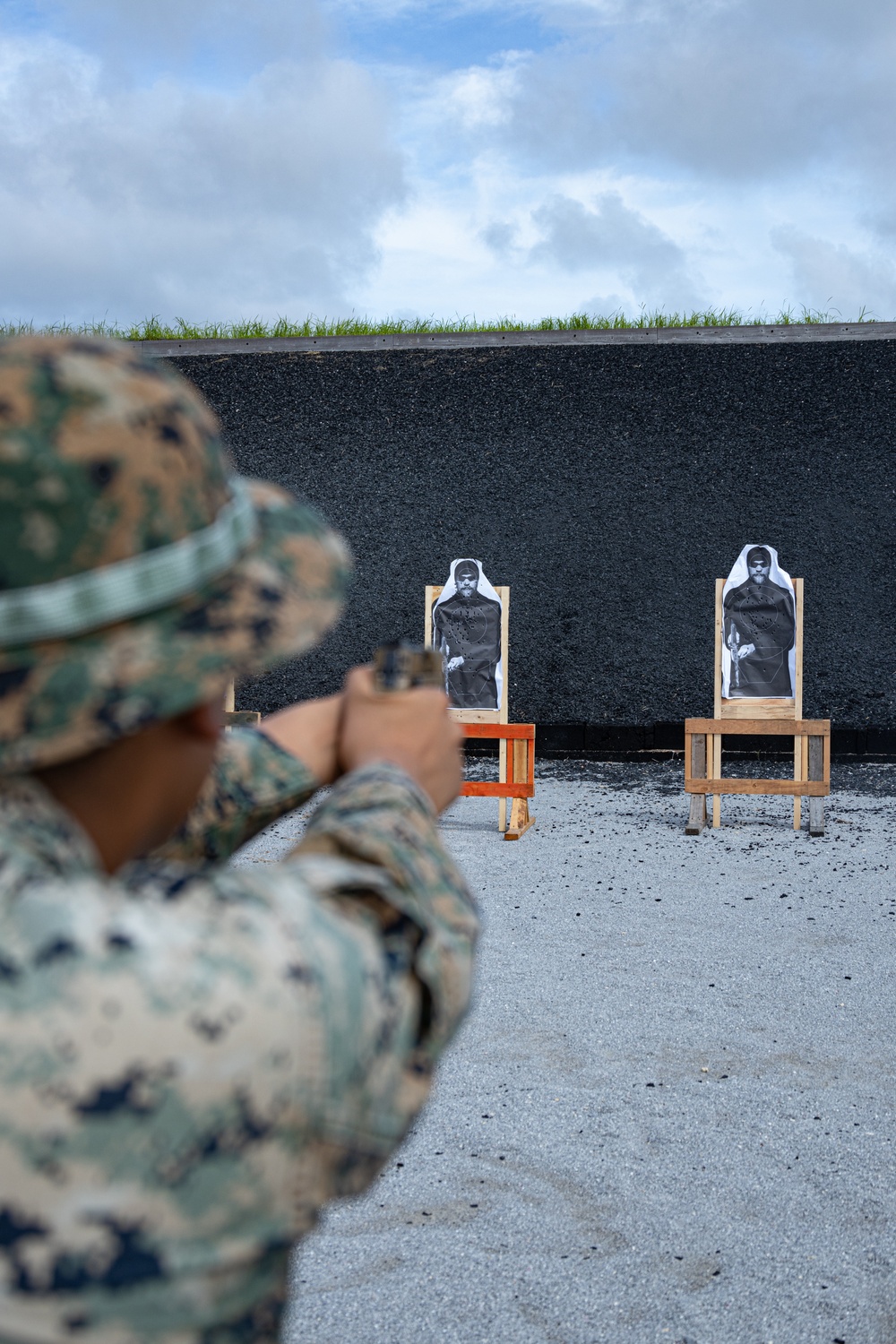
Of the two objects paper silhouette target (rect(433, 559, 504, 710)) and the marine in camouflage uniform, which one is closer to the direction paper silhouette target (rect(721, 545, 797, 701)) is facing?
the marine in camouflage uniform

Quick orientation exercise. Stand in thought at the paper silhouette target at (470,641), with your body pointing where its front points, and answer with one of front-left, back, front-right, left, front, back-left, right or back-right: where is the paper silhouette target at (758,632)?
left

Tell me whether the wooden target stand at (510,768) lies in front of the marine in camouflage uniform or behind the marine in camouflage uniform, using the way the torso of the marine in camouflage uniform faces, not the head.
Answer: in front

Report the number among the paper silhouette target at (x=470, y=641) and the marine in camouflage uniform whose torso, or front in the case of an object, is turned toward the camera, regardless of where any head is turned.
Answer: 1

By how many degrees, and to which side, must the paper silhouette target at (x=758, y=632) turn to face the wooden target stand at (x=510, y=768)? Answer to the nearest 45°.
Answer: approximately 45° to its right

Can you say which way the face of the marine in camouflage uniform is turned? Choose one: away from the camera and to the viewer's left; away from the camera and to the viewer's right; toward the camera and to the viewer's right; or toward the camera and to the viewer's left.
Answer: away from the camera and to the viewer's right

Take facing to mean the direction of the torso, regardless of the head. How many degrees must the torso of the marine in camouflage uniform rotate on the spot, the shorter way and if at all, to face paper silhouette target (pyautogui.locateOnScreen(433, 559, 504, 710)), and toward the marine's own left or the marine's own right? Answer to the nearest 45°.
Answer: approximately 45° to the marine's own left

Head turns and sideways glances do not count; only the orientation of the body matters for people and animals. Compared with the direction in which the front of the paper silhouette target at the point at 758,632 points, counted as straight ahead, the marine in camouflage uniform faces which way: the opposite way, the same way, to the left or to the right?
the opposite way

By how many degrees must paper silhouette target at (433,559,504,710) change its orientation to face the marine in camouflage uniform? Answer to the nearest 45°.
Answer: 0° — it already faces them

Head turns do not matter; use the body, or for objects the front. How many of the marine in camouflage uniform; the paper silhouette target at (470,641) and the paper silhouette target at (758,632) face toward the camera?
2

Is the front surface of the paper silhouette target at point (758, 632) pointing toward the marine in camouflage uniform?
yes

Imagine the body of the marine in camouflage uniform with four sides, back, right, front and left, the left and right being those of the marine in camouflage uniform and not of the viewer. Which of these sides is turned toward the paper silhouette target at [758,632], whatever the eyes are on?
front

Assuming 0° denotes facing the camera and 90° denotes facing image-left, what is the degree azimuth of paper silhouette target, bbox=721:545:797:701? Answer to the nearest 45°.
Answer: approximately 0°
